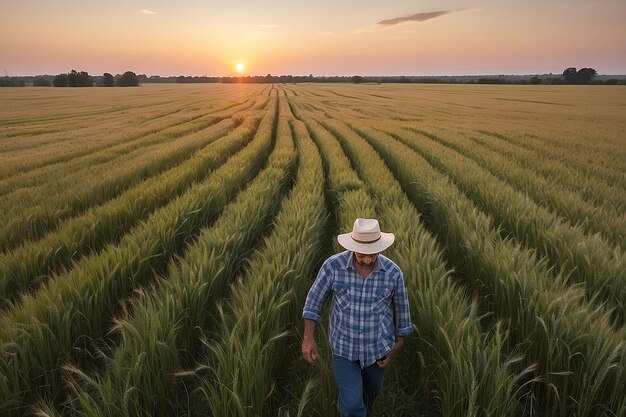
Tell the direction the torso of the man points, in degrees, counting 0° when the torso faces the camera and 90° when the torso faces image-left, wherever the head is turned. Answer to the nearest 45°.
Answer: approximately 0°
